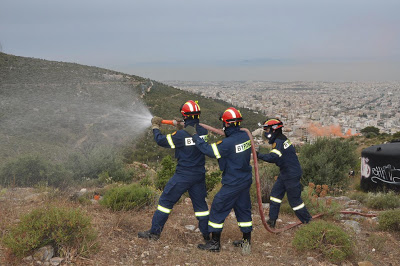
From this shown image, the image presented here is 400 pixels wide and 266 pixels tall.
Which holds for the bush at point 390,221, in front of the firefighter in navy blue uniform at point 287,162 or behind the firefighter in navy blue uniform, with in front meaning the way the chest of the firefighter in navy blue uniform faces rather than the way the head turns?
behind

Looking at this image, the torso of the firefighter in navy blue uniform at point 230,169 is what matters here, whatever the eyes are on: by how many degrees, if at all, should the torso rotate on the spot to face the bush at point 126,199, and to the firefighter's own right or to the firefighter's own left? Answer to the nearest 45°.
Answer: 0° — they already face it

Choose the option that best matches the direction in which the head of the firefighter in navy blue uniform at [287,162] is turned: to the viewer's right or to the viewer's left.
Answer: to the viewer's left

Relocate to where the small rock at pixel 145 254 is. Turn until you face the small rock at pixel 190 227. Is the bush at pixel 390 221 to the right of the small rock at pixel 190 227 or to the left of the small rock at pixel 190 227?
right

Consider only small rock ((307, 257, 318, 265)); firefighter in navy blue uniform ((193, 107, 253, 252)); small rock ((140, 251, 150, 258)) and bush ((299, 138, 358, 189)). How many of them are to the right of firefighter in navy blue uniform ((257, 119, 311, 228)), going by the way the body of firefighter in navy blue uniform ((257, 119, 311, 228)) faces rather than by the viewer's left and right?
1

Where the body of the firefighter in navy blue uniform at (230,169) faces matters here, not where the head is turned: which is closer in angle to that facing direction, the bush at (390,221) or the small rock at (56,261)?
the small rock

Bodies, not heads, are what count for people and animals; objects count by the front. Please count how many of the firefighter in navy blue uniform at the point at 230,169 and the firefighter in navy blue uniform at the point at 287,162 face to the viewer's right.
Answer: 0

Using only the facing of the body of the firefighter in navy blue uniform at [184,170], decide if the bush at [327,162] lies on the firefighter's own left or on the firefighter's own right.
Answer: on the firefighter's own right

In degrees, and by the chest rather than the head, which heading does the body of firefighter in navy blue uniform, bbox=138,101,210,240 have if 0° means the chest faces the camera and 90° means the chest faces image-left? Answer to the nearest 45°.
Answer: approximately 135°

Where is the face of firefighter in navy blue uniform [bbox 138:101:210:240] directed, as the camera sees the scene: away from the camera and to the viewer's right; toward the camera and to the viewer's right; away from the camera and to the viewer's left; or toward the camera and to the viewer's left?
away from the camera and to the viewer's left

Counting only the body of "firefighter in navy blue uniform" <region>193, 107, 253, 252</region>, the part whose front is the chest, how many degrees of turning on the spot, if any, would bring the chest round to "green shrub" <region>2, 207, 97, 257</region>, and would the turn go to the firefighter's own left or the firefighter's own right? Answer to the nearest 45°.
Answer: approximately 90° to the firefighter's own left

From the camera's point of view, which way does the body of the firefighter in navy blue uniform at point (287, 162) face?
to the viewer's left

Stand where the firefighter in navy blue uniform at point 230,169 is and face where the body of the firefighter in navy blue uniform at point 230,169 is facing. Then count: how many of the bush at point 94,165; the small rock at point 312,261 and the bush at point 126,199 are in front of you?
2

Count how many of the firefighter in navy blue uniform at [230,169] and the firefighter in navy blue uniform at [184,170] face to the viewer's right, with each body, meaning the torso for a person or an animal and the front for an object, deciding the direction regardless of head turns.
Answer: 0

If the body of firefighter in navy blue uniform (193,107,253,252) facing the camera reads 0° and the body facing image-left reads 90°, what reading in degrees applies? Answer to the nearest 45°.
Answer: approximately 135°
